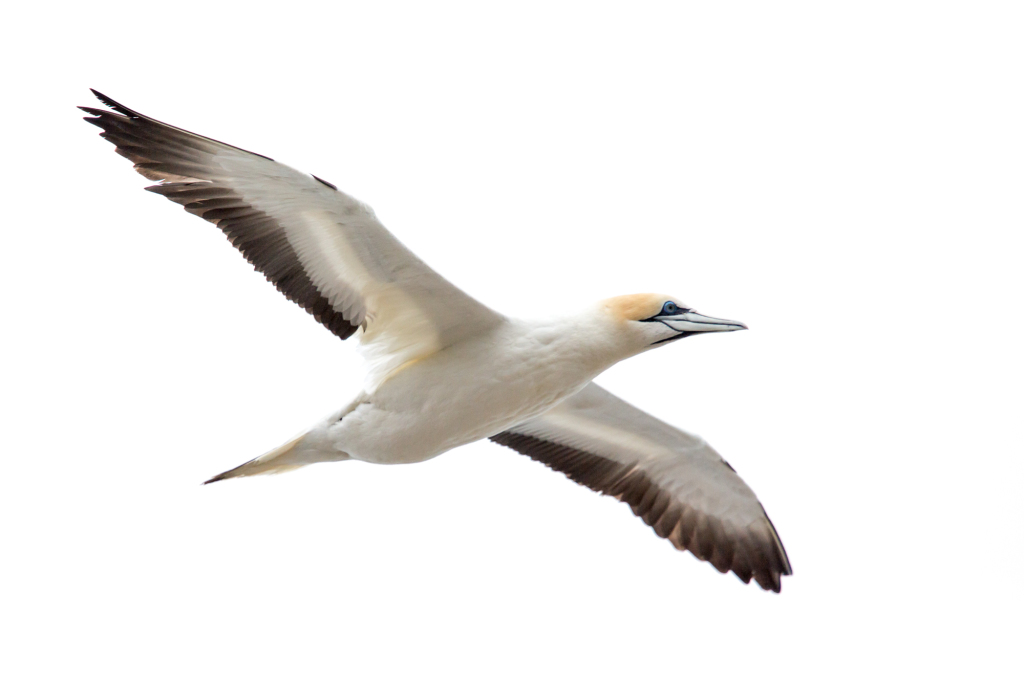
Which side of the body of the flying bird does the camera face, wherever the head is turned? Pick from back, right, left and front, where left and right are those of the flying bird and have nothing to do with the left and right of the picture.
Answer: right
